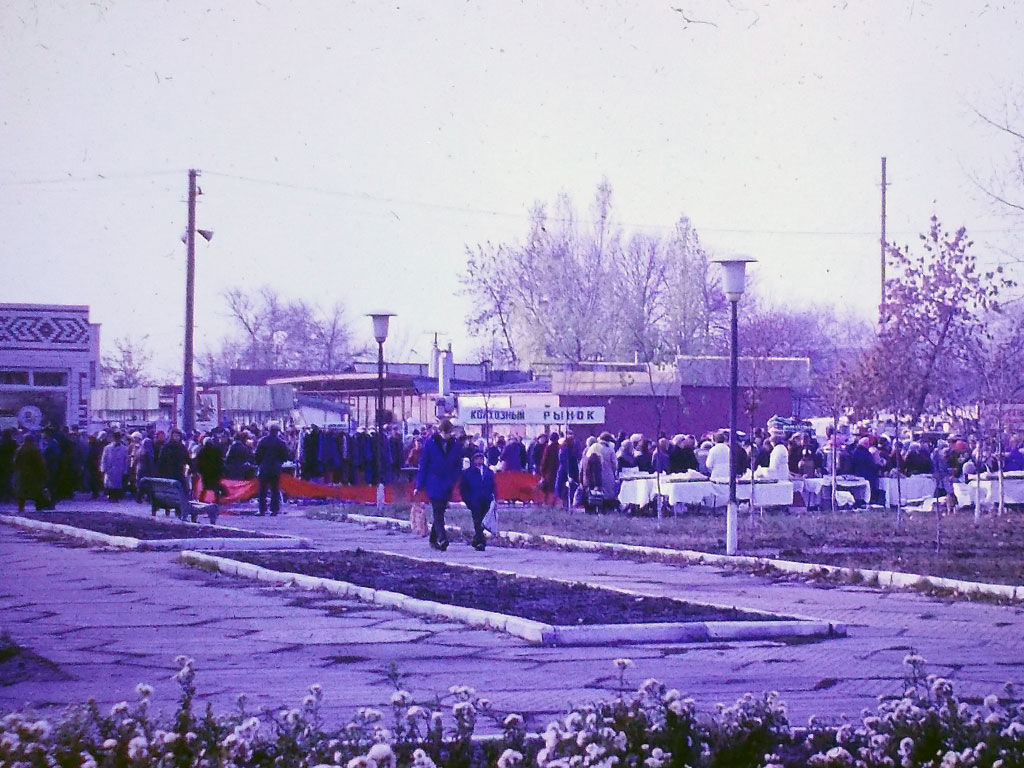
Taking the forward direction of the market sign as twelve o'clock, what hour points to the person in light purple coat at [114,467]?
The person in light purple coat is roughly at 3 o'clock from the market sign.

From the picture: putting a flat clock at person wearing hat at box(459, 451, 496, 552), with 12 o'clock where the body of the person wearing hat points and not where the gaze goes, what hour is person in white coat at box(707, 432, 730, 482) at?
The person in white coat is roughly at 7 o'clock from the person wearing hat.

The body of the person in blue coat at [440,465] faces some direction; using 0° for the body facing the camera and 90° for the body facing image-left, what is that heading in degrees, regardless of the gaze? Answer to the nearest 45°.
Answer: approximately 0°

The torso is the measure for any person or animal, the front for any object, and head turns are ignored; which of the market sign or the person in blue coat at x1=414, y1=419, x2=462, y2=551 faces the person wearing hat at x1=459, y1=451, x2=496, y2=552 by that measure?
the market sign

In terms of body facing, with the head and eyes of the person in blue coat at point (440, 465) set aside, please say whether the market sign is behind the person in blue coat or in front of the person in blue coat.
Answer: behind

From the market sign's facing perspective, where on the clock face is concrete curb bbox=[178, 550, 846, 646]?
The concrete curb is roughly at 12 o'clock from the market sign.

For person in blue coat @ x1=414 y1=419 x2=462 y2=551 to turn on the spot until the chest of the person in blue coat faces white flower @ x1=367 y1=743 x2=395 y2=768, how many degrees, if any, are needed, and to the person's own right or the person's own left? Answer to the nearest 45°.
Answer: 0° — they already face it

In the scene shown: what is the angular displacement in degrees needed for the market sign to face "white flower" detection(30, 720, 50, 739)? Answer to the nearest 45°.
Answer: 0° — it already faces it

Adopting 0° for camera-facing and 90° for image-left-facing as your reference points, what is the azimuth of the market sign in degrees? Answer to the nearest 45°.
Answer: approximately 0°

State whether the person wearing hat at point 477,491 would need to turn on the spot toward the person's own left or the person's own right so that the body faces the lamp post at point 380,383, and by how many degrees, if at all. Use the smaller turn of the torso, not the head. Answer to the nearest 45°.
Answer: approximately 180°

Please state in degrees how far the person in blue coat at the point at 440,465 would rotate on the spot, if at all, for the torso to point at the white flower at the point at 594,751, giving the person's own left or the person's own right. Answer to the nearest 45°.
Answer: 0° — they already face it
